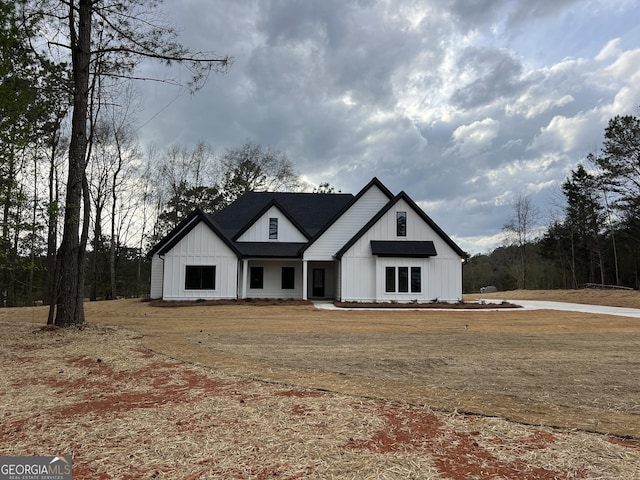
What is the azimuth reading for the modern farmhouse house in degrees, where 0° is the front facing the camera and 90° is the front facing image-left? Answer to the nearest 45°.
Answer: approximately 0°
